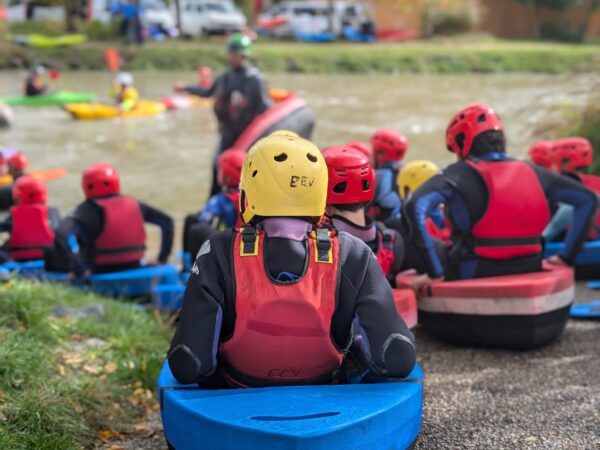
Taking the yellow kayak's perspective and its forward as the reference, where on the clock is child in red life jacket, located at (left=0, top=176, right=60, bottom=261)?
The child in red life jacket is roughly at 9 o'clock from the yellow kayak.

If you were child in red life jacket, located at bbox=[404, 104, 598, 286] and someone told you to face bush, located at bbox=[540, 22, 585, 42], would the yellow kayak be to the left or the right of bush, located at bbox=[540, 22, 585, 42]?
left

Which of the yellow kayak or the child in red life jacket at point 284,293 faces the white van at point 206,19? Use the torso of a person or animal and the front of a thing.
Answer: the child in red life jacket

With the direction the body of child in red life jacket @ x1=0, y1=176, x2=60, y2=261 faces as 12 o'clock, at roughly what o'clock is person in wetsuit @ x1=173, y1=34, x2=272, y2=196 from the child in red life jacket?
The person in wetsuit is roughly at 2 o'clock from the child in red life jacket.

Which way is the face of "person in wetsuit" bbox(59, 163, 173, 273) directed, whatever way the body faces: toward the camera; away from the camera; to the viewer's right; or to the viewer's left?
away from the camera

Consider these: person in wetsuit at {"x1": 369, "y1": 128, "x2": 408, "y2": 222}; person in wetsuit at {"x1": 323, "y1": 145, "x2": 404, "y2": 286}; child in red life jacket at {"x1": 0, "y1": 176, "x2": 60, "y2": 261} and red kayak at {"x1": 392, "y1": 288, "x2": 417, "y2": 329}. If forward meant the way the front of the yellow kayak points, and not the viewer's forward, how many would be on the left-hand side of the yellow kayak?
4

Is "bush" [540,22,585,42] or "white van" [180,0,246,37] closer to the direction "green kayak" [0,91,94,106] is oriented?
the bush

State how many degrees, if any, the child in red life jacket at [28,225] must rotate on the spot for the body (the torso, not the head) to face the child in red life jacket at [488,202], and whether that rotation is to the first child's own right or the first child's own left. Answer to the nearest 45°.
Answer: approximately 135° to the first child's own right

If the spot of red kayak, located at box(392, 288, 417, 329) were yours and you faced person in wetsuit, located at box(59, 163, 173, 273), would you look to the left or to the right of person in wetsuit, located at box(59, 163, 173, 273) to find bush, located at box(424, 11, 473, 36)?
right

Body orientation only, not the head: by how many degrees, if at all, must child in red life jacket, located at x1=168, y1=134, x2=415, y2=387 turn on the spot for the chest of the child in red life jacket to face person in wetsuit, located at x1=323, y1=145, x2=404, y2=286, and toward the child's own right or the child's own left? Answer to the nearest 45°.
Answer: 0° — they already face them

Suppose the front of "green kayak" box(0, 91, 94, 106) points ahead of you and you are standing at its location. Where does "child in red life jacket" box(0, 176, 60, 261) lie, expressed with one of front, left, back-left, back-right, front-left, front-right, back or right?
right

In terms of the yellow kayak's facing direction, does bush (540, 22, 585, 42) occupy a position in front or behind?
behind

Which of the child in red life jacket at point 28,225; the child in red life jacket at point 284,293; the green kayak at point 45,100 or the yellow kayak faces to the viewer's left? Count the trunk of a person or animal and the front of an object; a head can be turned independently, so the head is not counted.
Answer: the yellow kayak

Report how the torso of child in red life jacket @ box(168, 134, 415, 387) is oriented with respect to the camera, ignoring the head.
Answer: away from the camera

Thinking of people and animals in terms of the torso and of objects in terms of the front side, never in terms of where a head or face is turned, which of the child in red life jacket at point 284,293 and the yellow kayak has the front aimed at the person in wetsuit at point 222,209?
the child in red life jacket

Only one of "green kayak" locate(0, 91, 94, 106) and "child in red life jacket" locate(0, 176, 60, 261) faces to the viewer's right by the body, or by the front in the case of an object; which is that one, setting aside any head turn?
the green kayak

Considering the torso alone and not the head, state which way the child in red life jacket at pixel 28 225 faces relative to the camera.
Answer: away from the camera
